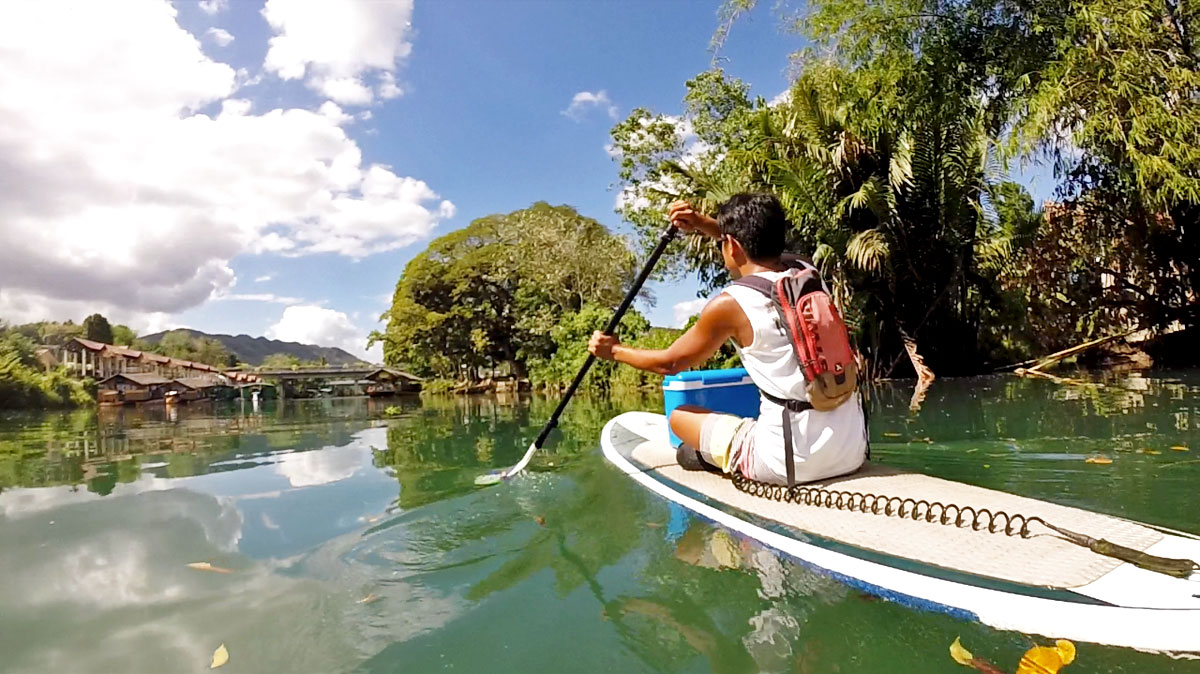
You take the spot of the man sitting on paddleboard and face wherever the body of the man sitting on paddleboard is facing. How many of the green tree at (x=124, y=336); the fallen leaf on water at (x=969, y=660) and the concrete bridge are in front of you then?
2

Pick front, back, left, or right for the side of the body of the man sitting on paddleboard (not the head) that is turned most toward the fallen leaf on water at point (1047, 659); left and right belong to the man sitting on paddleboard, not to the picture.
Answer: back

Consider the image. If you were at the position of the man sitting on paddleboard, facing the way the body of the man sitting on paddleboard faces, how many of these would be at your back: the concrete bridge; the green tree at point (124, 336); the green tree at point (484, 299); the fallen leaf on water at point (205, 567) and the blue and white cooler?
0

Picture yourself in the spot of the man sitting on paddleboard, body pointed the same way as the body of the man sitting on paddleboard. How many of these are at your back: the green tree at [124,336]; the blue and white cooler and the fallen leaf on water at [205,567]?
0

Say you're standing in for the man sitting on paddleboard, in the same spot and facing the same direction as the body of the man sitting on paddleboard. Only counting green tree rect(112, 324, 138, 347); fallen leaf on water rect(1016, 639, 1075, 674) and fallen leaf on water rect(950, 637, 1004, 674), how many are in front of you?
1

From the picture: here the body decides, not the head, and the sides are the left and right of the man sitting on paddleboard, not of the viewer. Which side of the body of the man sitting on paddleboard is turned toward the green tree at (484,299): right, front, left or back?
front

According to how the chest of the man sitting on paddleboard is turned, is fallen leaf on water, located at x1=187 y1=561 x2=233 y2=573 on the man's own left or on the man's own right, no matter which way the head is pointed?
on the man's own left

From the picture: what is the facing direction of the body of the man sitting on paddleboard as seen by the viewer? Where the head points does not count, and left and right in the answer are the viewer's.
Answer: facing away from the viewer and to the left of the viewer

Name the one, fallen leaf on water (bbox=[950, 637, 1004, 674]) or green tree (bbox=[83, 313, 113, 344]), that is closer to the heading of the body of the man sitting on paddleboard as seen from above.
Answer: the green tree

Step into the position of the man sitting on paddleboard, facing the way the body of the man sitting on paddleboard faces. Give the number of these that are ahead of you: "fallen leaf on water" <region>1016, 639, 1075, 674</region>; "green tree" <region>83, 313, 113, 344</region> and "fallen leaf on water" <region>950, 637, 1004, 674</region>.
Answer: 1

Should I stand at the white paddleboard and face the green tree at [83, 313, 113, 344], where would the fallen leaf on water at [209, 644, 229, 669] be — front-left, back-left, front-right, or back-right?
front-left

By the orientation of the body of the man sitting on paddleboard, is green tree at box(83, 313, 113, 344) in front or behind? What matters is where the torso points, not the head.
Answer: in front

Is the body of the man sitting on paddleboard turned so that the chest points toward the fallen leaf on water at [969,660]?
no

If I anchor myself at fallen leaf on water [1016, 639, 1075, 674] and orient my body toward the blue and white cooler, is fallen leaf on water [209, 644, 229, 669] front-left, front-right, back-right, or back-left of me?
front-left

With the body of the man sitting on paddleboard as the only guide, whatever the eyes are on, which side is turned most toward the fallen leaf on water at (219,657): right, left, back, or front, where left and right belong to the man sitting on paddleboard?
left

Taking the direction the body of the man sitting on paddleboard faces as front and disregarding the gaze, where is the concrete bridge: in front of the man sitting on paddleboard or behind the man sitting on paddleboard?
in front

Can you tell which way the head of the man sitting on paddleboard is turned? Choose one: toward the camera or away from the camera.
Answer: away from the camera
